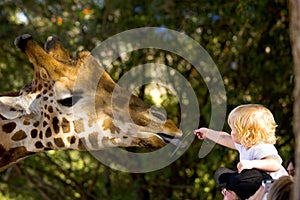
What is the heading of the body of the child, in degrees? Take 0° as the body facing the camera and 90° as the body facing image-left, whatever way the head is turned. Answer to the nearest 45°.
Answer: approximately 90°

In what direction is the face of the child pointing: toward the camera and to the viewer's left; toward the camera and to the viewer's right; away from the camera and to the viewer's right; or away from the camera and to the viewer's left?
away from the camera and to the viewer's left
